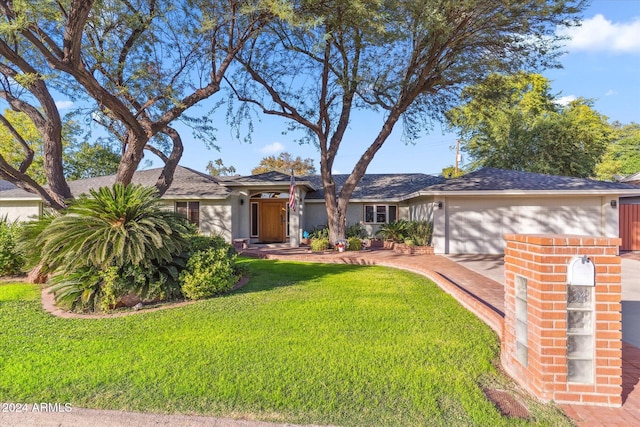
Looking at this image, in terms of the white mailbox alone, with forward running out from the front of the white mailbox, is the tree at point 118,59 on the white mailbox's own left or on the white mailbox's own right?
on the white mailbox's own right

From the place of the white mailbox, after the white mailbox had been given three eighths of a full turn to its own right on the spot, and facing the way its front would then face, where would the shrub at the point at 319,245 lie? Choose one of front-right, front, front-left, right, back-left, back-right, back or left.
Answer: front

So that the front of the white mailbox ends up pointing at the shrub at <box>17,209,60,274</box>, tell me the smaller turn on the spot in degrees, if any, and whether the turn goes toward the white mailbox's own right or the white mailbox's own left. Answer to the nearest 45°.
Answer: approximately 90° to the white mailbox's own right

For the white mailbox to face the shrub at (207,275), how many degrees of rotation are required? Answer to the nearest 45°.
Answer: approximately 90° to its right

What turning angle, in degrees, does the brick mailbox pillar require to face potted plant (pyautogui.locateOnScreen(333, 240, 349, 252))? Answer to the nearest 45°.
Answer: approximately 135° to its right

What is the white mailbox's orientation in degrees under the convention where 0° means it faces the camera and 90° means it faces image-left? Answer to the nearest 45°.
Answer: approximately 0°

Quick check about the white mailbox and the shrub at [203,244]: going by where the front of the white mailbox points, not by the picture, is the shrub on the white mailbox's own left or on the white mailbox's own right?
on the white mailbox's own right

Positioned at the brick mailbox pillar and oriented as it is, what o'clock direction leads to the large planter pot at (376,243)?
The large planter pot is roughly at 5 o'clock from the brick mailbox pillar.

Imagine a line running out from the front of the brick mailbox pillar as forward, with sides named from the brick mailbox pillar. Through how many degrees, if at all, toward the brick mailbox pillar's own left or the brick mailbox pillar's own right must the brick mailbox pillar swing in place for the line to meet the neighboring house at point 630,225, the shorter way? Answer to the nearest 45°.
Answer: approximately 180°

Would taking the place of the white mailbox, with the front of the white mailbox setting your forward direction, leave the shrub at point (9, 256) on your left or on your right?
on your right

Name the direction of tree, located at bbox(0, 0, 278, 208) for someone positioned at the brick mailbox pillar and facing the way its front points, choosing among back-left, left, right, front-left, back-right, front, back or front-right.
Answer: right
